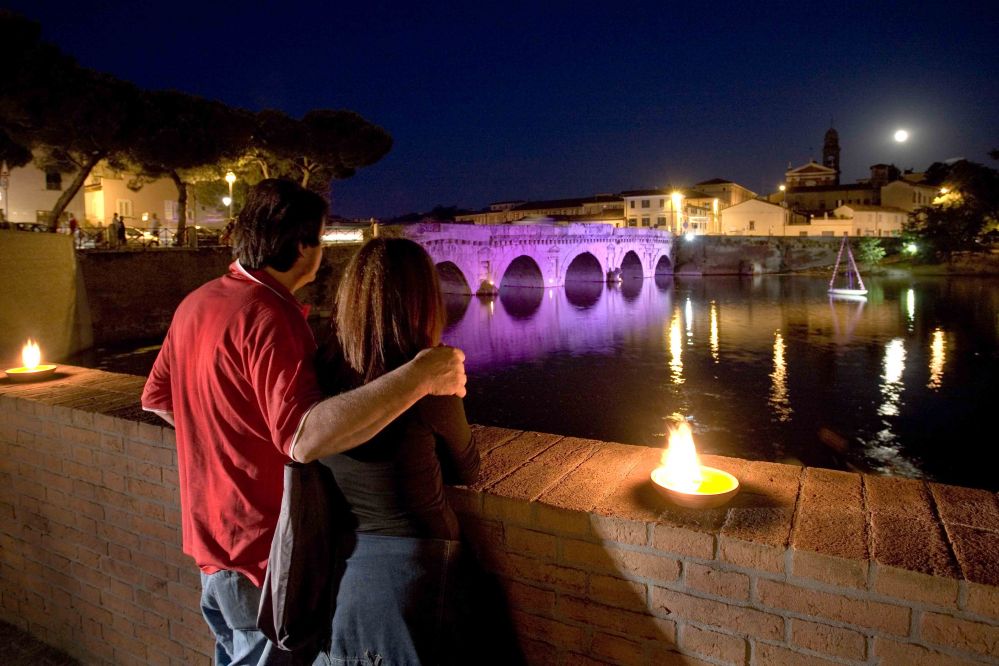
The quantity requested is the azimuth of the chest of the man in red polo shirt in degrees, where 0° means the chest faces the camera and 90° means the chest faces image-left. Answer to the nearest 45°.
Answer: approximately 225°

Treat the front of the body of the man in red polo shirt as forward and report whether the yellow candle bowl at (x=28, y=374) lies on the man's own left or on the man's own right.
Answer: on the man's own left

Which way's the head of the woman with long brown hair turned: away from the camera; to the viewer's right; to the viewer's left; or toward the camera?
away from the camera

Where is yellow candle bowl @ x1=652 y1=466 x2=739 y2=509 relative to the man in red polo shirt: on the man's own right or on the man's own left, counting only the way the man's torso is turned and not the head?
on the man's own right

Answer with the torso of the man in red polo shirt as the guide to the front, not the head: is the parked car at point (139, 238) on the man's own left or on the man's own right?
on the man's own left
